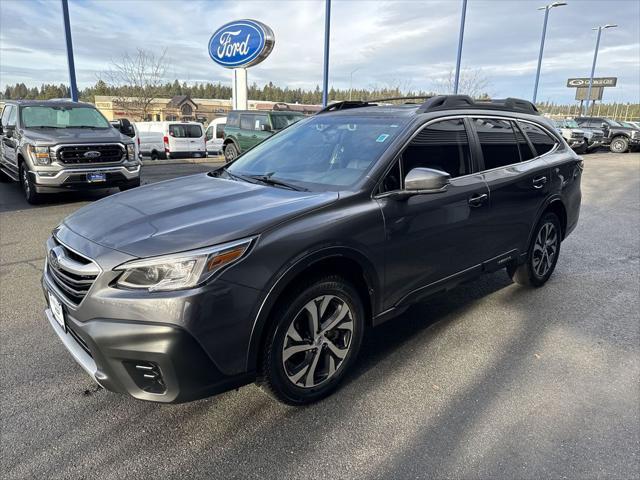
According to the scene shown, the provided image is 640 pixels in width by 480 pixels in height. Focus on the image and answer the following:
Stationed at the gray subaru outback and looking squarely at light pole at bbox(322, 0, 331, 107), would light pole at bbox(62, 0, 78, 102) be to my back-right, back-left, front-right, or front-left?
front-left

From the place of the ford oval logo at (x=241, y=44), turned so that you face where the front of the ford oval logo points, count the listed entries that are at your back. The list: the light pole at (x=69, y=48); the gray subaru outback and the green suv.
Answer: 0

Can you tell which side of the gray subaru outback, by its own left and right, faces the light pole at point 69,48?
right

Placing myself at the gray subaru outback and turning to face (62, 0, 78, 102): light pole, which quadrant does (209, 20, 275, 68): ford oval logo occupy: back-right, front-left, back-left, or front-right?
front-right

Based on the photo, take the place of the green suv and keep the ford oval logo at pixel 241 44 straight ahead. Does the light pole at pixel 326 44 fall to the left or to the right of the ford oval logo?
right

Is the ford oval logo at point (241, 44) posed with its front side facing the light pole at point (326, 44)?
no

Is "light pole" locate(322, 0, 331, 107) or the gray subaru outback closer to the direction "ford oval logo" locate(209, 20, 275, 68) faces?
the gray subaru outback

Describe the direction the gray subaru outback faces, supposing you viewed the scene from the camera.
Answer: facing the viewer and to the left of the viewer

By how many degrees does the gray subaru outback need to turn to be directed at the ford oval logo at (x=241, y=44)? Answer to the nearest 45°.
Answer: approximately 135° to its right

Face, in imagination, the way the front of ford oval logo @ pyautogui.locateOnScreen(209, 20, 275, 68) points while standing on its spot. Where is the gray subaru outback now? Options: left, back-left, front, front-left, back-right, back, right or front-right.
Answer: front-left

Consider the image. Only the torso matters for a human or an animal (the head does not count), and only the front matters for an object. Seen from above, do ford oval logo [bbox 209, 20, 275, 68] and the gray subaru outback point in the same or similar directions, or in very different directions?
same or similar directions

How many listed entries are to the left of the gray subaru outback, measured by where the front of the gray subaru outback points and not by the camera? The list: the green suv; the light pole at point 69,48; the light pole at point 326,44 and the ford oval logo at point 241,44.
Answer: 0

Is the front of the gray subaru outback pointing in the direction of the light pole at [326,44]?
no

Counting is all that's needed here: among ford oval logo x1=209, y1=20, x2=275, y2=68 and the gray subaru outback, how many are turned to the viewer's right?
0

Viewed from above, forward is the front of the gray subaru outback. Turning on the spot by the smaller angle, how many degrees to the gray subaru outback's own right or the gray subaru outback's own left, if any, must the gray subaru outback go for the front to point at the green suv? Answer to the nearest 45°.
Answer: approximately 135° to the gray subaru outback's own right
